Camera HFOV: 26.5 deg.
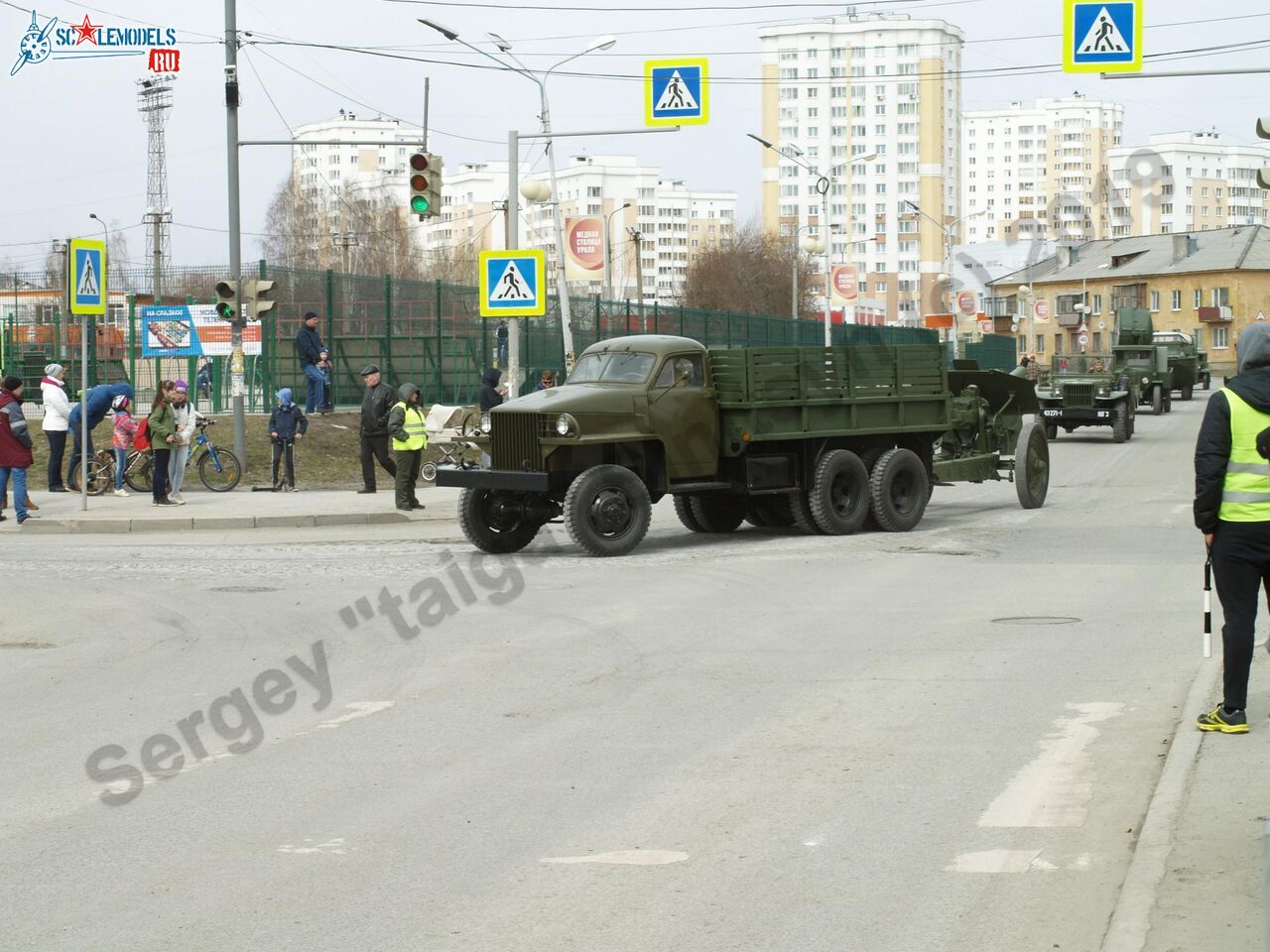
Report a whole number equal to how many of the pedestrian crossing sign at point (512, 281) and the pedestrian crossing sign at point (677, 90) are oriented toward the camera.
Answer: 2

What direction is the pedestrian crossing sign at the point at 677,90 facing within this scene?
toward the camera

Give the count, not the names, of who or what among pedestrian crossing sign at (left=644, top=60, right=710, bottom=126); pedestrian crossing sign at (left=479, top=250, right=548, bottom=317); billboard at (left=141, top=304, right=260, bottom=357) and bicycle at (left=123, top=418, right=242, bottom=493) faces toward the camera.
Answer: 3

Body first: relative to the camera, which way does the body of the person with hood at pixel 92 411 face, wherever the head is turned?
to the viewer's right

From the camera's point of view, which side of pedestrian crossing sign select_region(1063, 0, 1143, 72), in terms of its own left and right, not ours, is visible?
front

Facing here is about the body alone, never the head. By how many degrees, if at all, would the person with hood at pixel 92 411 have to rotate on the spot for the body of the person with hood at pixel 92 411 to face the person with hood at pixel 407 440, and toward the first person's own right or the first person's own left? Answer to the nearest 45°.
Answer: approximately 45° to the first person's own right

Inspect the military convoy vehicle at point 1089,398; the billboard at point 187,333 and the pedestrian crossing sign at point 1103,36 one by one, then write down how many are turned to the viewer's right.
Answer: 0
